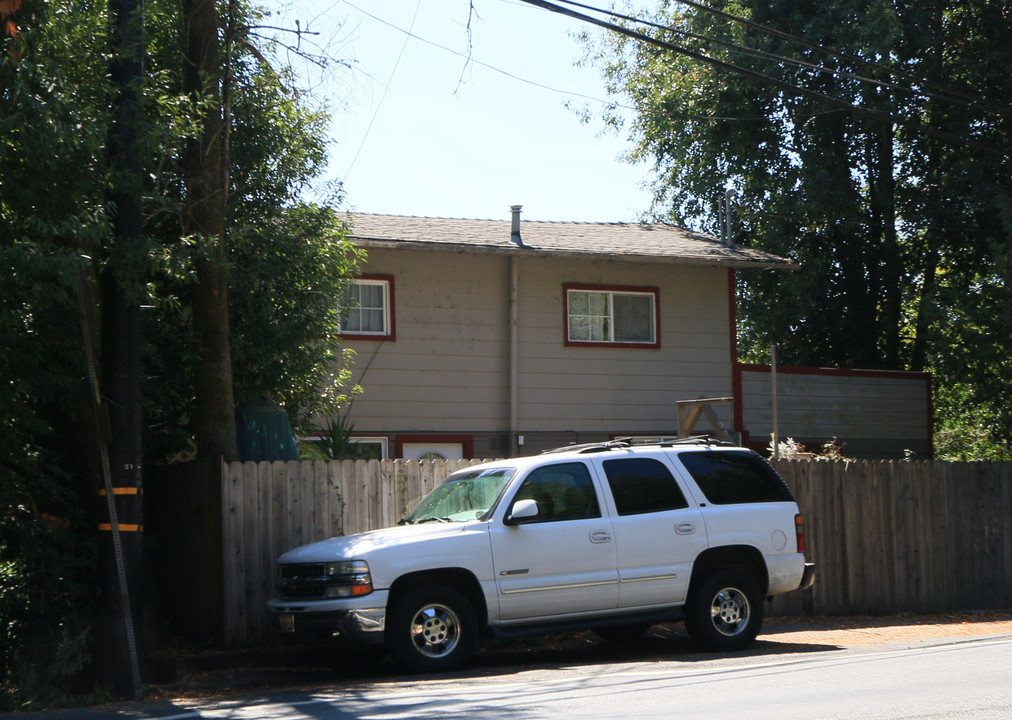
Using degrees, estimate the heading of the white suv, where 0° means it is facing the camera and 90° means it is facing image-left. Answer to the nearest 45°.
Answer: approximately 45°

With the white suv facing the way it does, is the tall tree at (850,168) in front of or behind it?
behind

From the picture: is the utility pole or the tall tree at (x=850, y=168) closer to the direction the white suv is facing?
the utility pole

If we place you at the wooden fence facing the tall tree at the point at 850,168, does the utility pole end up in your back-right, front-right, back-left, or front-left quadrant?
back-left

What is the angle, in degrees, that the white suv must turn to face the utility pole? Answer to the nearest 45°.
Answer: approximately 45° to its right

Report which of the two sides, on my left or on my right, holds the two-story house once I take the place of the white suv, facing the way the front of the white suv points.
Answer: on my right
